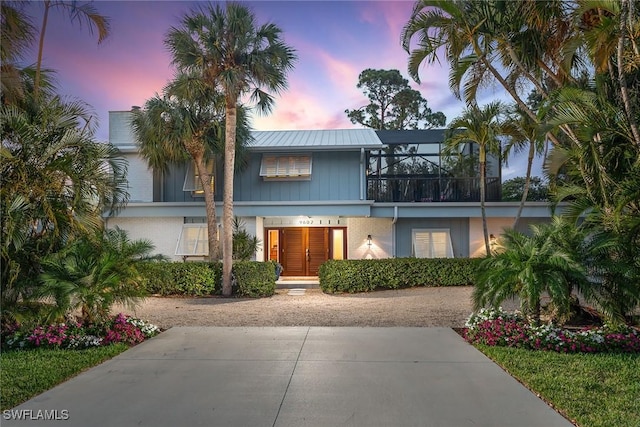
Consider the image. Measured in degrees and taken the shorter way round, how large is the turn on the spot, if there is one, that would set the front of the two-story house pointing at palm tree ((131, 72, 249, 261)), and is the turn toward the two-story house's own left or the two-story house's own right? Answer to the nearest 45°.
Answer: approximately 45° to the two-story house's own right

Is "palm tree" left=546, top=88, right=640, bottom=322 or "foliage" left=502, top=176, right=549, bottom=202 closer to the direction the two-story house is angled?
the palm tree

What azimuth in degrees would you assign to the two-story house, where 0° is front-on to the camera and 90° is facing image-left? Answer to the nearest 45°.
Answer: approximately 0°

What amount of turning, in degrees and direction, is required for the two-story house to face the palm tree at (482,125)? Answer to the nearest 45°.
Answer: approximately 45° to its left

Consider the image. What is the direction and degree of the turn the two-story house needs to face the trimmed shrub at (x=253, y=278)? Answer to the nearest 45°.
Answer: approximately 45° to its right

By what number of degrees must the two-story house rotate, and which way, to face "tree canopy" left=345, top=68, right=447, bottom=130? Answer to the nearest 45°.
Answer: approximately 180°

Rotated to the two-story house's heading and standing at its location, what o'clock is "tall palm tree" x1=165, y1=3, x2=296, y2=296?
The tall palm tree is roughly at 1 o'clock from the two-story house.
